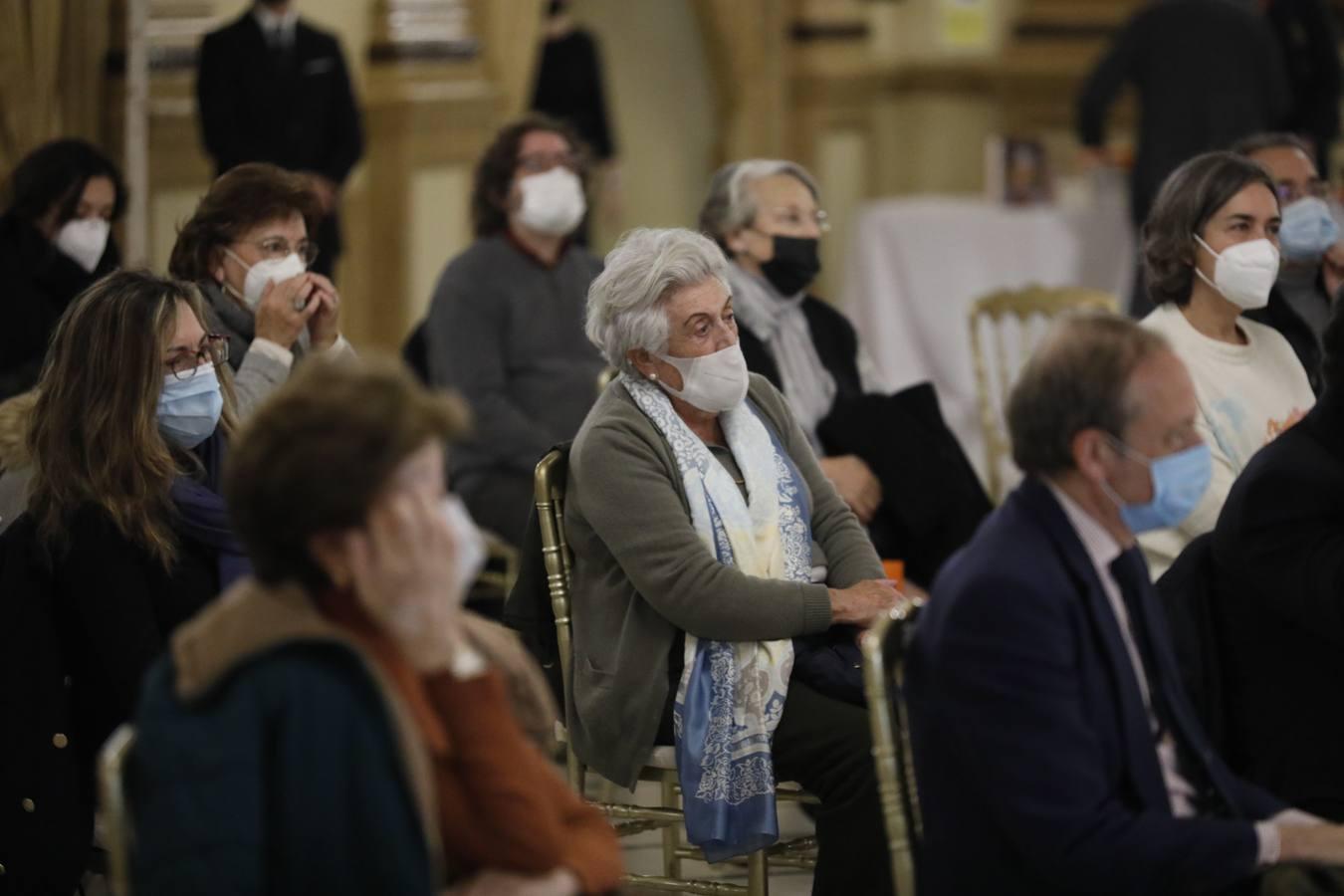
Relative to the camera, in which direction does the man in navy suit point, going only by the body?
to the viewer's right

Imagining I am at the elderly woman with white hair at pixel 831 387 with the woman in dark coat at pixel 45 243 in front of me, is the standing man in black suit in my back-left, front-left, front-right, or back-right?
front-right

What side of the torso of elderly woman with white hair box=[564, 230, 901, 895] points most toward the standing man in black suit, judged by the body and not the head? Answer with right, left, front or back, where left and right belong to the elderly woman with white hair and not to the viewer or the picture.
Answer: back

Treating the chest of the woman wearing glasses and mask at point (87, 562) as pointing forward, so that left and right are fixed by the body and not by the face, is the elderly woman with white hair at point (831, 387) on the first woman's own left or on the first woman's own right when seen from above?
on the first woman's own left

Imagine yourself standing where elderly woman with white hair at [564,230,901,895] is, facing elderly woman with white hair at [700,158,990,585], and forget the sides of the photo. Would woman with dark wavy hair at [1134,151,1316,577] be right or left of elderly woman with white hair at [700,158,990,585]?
right

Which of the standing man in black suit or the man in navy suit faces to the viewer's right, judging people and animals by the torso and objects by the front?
the man in navy suit

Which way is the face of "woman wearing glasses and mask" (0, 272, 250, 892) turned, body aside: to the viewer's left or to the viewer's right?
to the viewer's right

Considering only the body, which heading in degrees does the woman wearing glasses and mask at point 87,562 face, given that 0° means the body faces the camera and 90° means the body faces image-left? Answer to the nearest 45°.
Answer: approximately 315°

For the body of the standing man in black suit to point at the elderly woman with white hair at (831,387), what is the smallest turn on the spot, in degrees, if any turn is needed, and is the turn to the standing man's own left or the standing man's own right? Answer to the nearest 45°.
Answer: approximately 45° to the standing man's own left

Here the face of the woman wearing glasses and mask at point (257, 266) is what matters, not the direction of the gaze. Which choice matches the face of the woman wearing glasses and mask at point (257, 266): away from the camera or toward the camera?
toward the camera

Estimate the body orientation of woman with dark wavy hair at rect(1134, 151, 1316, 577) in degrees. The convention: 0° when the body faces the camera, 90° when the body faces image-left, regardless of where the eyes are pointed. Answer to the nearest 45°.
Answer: approximately 315°
